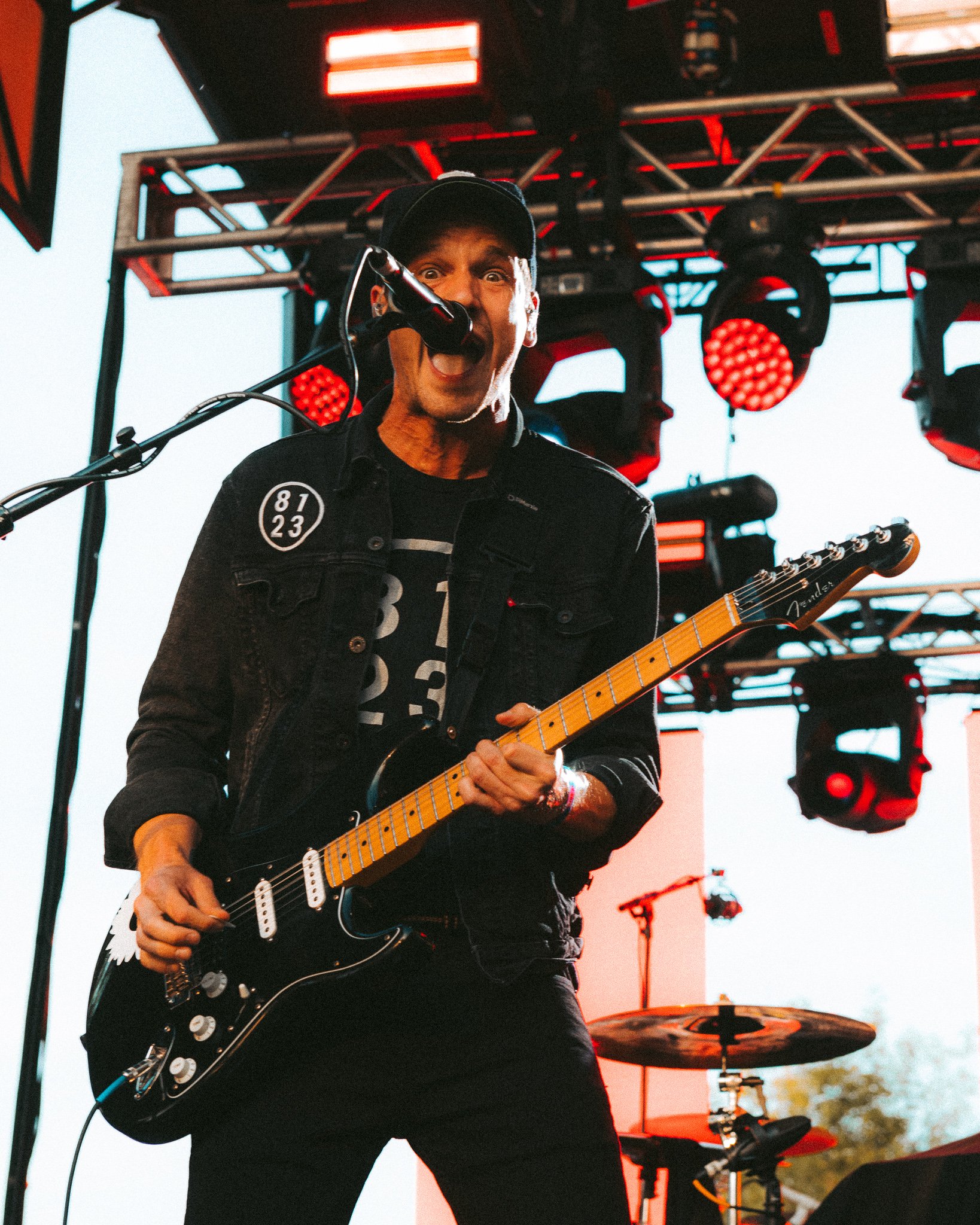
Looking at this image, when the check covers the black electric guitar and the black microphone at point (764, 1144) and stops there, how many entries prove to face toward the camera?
1

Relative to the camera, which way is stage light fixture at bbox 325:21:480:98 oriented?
toward the camera

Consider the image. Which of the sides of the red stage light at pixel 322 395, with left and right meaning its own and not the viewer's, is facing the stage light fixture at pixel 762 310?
left

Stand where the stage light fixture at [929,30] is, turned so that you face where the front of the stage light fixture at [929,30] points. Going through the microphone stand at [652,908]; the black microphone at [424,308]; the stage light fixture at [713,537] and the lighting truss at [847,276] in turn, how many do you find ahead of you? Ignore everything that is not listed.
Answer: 1

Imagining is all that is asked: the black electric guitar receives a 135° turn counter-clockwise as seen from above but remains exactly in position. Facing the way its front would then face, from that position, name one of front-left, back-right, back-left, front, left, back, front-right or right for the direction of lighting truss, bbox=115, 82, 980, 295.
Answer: front-left

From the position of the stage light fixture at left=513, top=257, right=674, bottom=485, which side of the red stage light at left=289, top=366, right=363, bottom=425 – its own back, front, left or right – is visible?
left

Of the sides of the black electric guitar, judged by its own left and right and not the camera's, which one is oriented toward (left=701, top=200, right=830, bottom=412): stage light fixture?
back

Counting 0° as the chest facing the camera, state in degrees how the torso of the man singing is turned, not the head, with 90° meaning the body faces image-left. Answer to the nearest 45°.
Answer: approximately 0°

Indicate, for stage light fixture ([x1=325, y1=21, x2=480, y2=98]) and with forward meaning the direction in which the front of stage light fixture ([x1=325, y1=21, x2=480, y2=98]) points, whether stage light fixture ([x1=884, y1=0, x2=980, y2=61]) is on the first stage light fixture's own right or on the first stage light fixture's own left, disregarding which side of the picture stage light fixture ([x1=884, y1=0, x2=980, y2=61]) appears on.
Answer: on the first stage light fixture's own left

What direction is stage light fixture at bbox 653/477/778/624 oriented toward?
toward the camera
